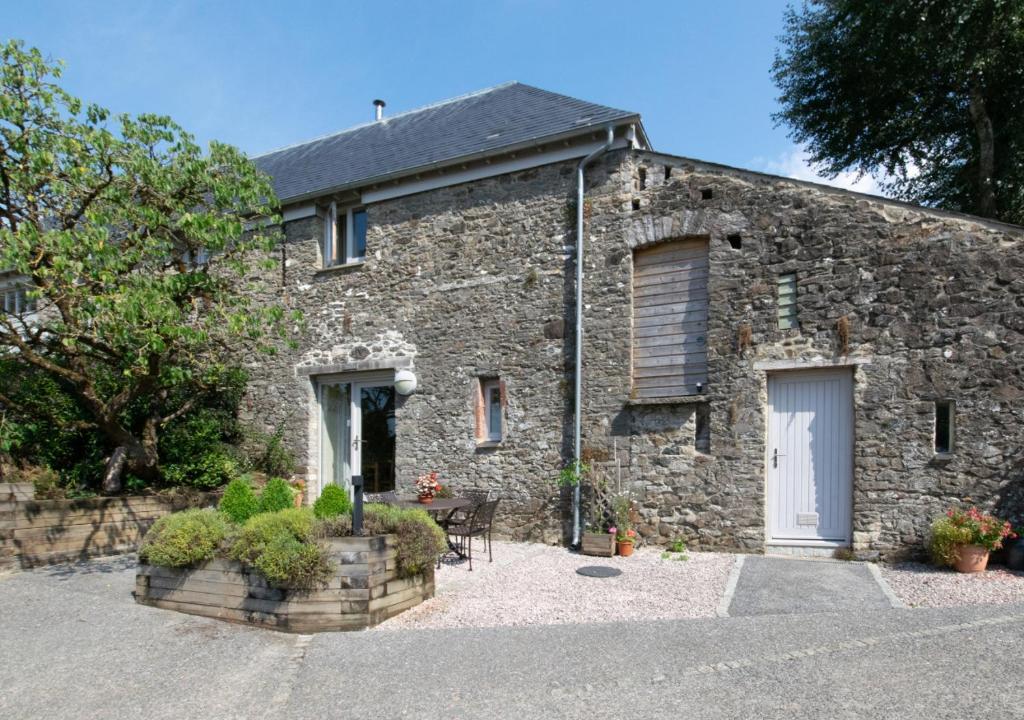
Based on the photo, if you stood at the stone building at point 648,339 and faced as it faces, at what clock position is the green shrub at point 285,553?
The green shrub is roughly at 1 o'clock from the stone building.

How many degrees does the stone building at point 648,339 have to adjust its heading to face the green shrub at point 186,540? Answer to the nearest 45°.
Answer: approximately 45° to its right

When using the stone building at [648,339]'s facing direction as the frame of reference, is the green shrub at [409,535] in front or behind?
in front

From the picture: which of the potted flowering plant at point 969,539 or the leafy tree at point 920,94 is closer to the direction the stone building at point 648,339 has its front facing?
the potted flowering plant

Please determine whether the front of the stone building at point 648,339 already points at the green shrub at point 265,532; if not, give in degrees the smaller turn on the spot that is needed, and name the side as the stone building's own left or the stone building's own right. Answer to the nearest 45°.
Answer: approximately 45° to the stone building's own right

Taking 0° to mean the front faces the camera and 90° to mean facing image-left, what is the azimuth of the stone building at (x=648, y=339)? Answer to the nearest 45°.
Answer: approximately 0°

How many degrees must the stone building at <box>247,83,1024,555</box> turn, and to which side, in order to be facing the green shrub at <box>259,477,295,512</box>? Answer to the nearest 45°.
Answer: approximately 45° to its right
